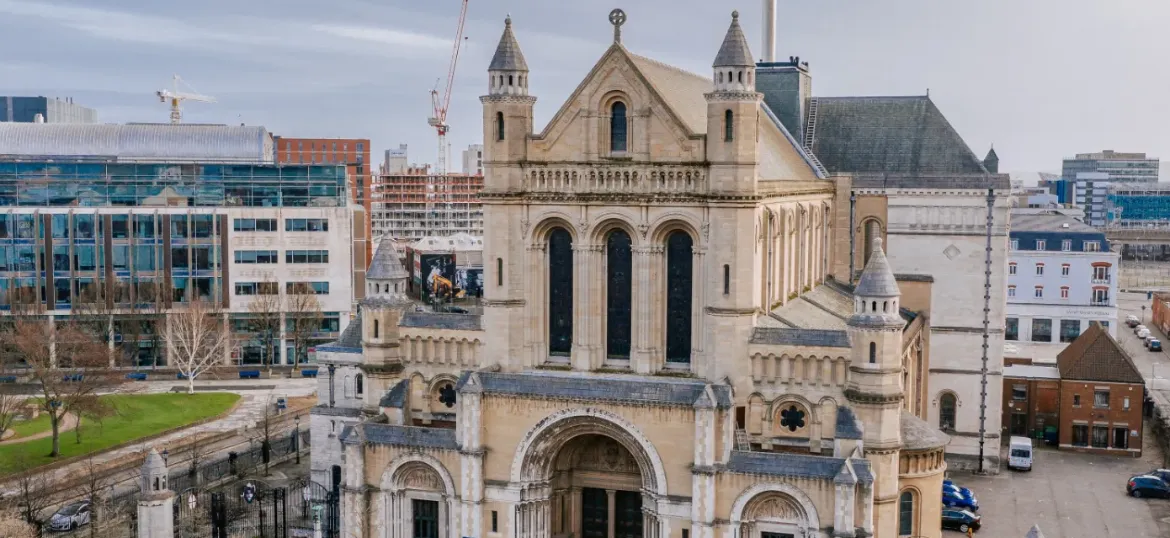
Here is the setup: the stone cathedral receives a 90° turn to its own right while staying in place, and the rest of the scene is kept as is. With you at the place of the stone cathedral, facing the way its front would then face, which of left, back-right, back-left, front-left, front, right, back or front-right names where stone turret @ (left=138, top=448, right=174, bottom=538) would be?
front

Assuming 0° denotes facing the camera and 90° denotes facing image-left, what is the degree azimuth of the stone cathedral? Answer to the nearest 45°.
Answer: approximately 0°
